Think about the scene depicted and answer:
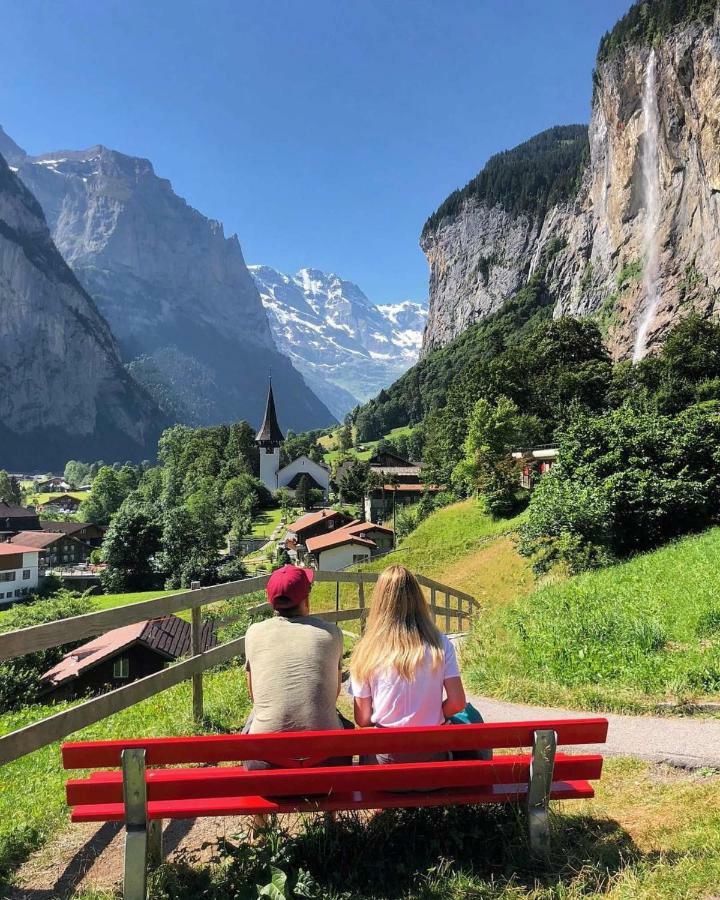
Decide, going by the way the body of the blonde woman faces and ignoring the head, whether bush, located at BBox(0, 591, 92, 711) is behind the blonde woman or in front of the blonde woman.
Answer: in front

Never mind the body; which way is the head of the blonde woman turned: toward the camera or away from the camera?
away from the camera

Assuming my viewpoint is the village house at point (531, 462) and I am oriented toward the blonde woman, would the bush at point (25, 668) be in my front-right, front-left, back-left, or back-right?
front-right

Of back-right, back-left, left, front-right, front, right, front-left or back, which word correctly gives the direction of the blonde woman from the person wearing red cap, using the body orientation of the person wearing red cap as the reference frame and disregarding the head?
right

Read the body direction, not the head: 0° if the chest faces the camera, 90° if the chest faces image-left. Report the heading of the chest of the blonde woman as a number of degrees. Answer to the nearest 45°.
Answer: approximately 180°

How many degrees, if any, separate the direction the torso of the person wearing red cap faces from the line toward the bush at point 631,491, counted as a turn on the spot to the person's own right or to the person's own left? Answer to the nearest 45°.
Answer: approximately 45° to the person's own right

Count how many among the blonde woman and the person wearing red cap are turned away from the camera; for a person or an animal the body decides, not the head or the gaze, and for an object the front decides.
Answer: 2

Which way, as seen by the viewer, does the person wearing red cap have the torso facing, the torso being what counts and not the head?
away from the camera

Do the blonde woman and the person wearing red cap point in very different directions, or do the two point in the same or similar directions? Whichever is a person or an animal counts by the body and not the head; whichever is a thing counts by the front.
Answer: same or similar directions

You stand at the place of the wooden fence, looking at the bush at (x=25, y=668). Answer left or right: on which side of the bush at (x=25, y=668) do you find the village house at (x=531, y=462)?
right

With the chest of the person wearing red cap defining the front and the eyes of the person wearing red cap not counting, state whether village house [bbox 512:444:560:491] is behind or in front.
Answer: in front
